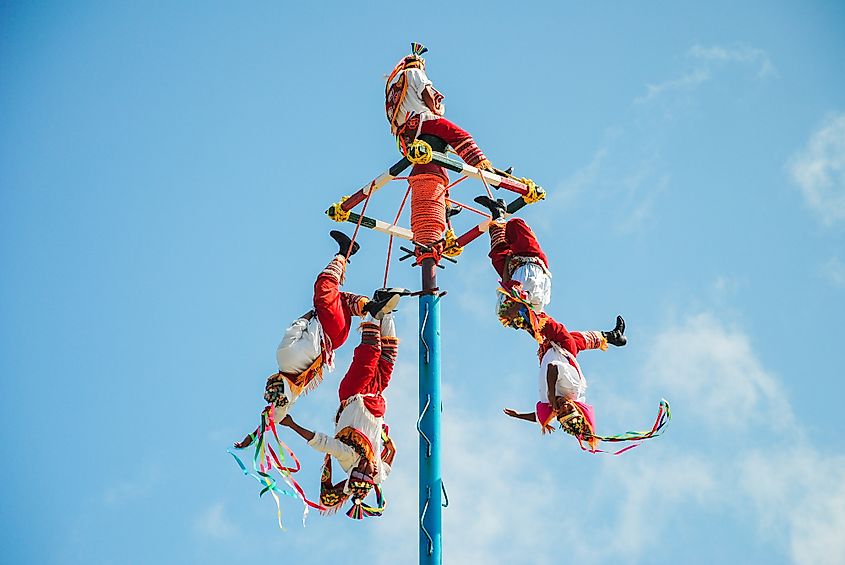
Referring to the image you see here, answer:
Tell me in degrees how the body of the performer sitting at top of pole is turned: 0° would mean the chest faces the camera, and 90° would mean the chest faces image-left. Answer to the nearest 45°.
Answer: approximately 270°
